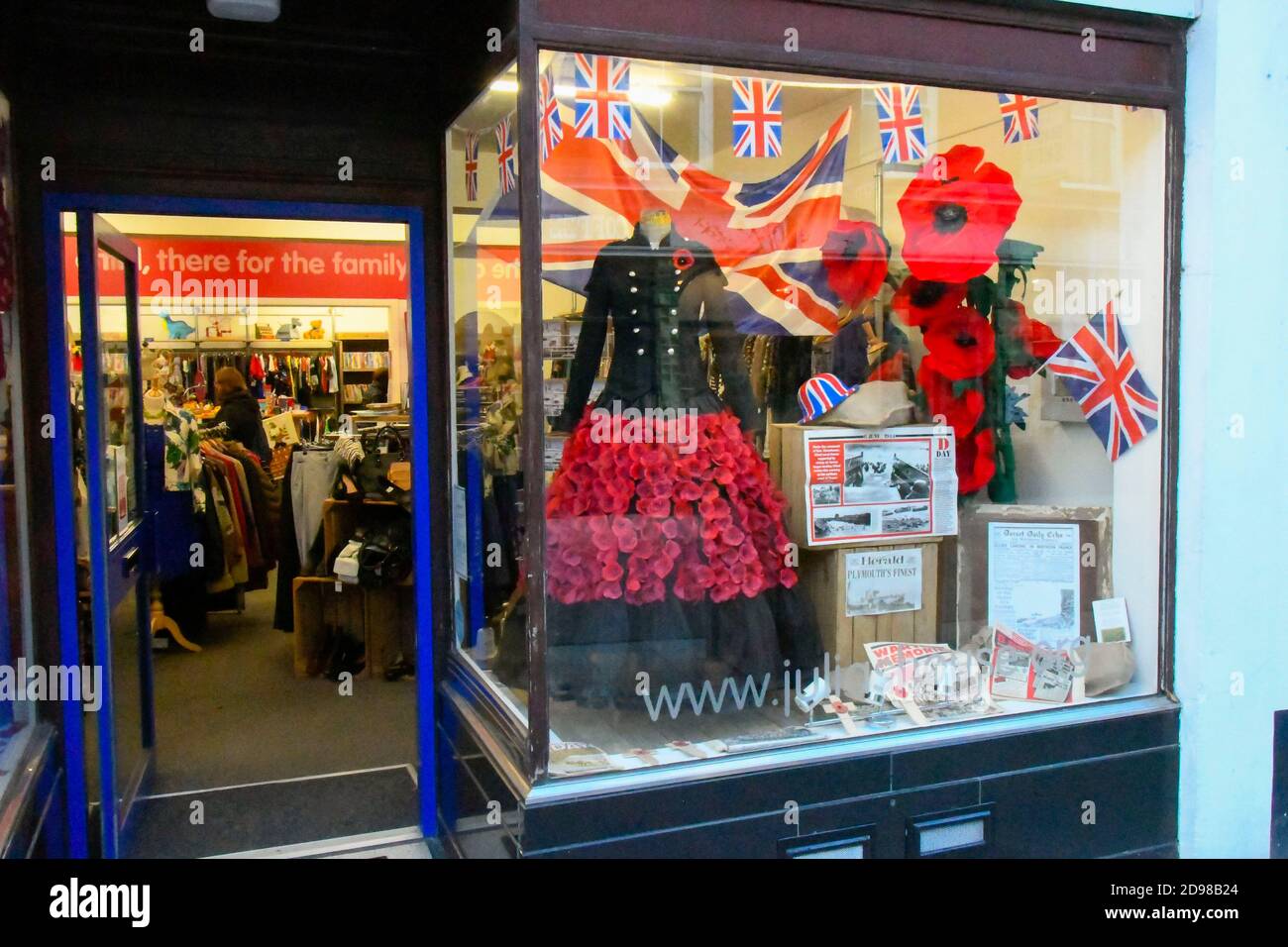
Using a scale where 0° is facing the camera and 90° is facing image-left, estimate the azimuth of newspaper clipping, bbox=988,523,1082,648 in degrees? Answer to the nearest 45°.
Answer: approximately 0°

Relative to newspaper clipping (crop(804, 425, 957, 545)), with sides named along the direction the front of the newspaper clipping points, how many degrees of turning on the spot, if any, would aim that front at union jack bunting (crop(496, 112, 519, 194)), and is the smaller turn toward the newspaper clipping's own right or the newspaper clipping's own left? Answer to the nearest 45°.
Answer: approximately 45° to the newspaper clipping's own right

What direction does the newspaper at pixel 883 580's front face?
toward the camera

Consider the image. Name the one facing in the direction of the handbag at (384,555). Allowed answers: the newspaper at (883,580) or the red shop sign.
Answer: the red shop sign

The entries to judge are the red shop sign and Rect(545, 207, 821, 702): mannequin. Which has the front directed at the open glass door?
the red shop sign

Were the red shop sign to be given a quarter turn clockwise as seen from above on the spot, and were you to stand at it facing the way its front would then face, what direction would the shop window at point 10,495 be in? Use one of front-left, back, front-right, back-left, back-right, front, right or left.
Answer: left

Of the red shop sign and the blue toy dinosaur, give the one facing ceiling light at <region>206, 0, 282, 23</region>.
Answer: the red shop sign

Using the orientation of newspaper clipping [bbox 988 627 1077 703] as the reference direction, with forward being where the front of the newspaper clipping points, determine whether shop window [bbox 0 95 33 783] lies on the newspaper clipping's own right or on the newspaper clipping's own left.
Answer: on the newspaper clipping's own right

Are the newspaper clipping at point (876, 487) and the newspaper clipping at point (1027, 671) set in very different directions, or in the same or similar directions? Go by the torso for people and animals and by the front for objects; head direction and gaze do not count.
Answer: same or similar directions

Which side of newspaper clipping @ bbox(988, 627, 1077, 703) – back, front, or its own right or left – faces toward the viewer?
front

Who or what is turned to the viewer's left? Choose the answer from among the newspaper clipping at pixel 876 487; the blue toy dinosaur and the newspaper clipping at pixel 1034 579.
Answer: the blue toy dinosaur

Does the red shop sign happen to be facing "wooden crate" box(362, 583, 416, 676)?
yes

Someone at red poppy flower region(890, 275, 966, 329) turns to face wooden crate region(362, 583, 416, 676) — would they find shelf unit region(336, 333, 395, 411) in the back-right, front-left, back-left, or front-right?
front-right

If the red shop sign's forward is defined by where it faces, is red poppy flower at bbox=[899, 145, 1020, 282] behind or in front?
in front

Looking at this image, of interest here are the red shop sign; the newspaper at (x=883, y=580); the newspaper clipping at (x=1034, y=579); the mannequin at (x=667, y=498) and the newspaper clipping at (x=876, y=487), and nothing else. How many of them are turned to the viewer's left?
0

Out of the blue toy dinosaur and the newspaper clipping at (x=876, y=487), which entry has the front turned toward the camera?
the newspaper clipping

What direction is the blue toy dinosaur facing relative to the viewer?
to the viewer's left

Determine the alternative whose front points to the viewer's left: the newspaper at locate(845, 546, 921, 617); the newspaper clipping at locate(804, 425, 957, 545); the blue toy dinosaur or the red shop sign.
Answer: the blue toy dinosaur

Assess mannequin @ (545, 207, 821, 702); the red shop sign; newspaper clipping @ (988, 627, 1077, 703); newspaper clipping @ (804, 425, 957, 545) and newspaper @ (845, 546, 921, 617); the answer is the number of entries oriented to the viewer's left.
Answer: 0

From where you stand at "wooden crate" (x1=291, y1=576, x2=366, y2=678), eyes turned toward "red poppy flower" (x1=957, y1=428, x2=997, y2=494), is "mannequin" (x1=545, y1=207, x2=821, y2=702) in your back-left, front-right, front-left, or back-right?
front-right
